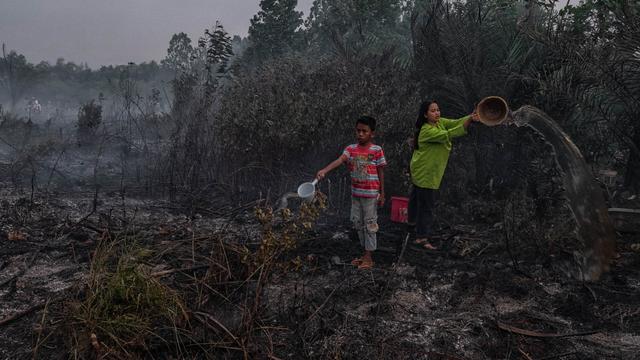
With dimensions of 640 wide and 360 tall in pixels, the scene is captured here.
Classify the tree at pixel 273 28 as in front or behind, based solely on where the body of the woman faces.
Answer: behind

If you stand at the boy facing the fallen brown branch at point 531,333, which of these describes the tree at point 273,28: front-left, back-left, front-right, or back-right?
back-left

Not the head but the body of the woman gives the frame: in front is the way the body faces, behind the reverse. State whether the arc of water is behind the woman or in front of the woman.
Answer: in front

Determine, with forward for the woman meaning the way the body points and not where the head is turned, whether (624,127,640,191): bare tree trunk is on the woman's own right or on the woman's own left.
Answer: on the woman's own left

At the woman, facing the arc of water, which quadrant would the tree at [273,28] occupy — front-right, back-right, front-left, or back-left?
back-left

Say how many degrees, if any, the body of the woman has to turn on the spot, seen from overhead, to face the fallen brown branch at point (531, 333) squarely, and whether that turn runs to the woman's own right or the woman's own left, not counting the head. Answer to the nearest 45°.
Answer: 0° — they already face it

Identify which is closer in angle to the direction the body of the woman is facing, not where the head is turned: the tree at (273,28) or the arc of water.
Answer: the arc of water

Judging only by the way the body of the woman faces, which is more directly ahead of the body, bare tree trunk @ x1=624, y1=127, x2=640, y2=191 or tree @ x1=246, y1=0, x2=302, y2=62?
the bare tree trunk

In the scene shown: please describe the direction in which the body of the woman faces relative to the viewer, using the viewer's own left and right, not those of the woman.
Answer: facing the viewer and to the right of the viewer

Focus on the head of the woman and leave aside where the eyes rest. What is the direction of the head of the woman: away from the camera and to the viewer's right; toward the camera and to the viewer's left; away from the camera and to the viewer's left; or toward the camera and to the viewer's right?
toward the camera and to the viewer's right
